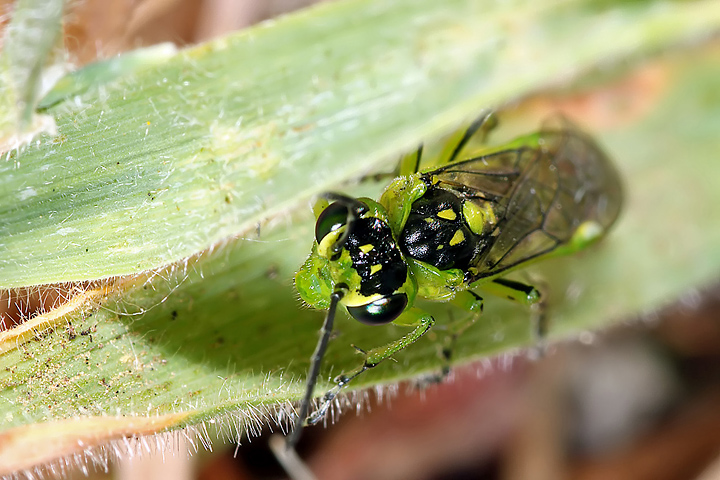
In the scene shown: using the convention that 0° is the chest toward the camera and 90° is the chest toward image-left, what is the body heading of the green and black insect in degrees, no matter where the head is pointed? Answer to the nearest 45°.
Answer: approximately 45°
